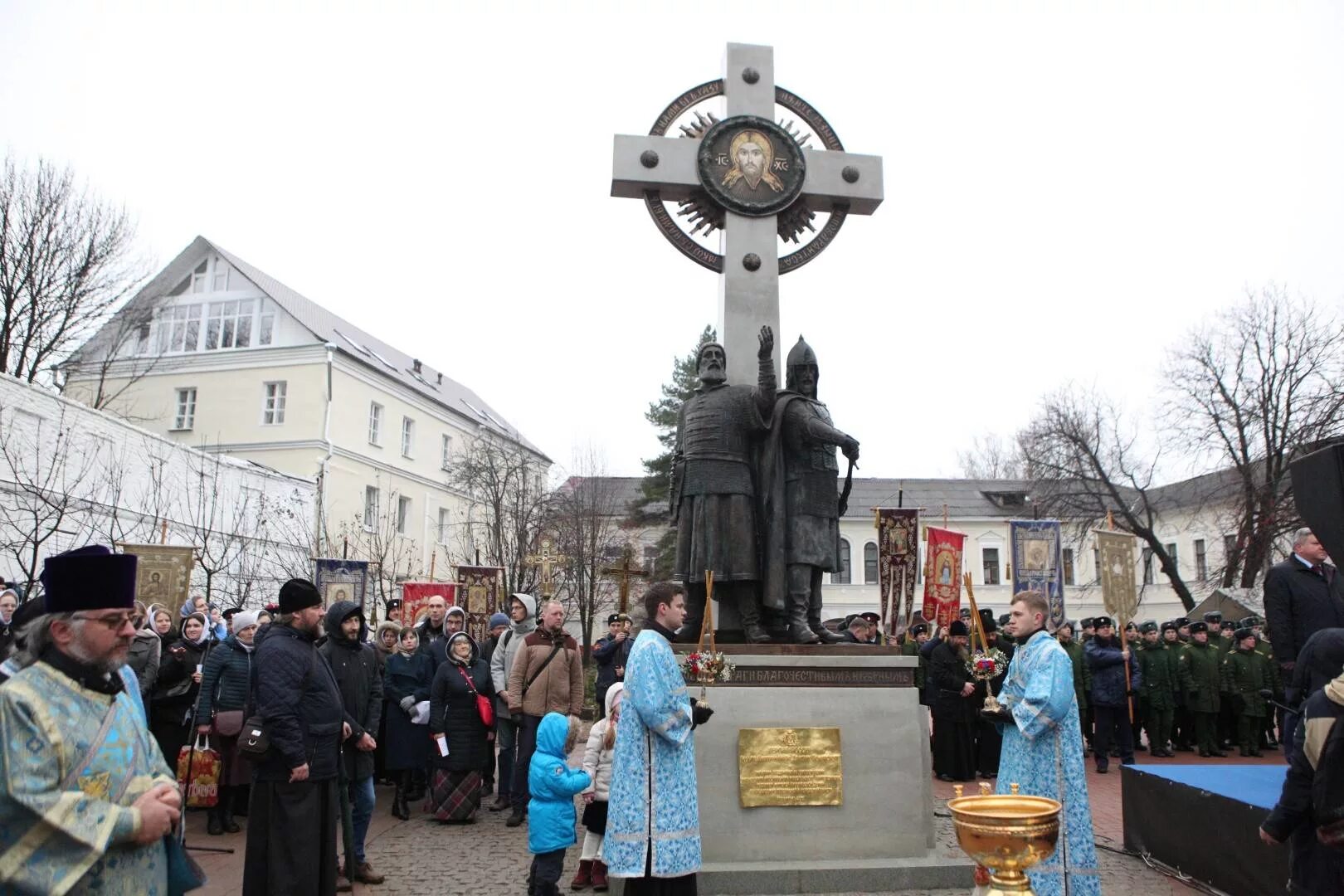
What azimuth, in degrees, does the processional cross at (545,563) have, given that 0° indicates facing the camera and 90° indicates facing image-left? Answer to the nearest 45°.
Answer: approximately 0°

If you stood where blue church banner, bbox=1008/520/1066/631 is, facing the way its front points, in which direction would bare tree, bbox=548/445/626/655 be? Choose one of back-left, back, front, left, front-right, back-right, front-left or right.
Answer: back-right
